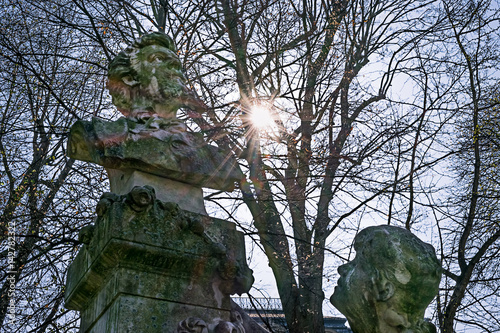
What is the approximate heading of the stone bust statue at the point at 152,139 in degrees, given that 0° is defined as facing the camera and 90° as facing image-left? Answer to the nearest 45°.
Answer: approximately 315°

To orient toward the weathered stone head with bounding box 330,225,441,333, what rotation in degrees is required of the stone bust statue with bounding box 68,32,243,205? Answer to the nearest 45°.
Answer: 0° — it already faces it

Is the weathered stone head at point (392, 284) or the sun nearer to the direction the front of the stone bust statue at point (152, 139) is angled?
the weathered stone head

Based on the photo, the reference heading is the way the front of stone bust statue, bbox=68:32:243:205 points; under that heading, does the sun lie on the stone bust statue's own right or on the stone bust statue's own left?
on the stone bust statue's own left

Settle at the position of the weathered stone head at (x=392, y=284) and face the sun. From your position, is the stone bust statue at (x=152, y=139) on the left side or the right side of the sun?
left
